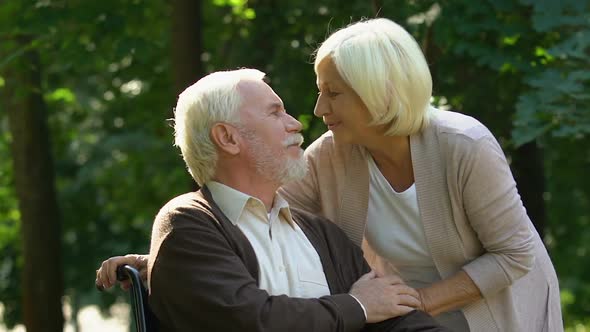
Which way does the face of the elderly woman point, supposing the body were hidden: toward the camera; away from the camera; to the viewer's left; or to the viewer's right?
to the viewer's left

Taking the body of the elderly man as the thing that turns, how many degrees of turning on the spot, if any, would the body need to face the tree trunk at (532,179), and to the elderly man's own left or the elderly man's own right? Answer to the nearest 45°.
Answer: approximately 90° to the elderly man's own left

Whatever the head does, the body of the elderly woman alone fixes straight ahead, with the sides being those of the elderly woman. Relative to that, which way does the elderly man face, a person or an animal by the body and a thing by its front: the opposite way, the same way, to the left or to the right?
to the left

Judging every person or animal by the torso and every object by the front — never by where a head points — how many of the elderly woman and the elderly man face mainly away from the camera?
0

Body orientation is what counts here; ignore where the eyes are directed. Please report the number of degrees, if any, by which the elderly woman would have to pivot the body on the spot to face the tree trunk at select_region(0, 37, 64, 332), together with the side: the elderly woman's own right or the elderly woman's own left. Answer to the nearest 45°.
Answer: approximately 90° to the elderly woman's own right

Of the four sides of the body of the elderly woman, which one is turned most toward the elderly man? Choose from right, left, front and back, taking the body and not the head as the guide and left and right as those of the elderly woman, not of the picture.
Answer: front

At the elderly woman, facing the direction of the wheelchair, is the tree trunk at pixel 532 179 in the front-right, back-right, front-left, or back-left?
back-right

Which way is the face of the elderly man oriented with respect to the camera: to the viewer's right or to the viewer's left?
to the viewer's right

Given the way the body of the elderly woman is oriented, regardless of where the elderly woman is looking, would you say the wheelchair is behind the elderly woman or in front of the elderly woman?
in front

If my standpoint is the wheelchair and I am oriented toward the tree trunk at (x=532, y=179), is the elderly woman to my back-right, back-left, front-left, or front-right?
front-right

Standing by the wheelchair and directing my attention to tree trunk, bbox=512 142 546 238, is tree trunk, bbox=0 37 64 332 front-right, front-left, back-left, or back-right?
front-left

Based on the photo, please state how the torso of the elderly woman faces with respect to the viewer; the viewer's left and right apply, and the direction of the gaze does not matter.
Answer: facing the viewer and to the left of the viewer
